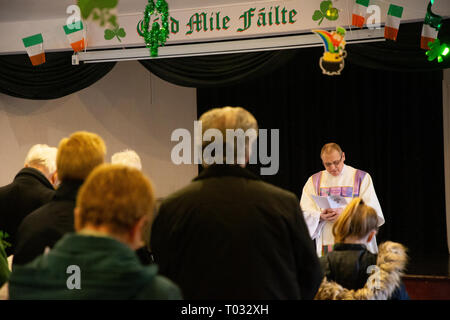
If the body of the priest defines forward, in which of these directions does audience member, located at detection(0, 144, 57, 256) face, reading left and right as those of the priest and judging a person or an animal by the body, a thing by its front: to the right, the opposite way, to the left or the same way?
the opposite way

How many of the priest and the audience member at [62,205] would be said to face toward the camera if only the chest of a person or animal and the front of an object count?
1

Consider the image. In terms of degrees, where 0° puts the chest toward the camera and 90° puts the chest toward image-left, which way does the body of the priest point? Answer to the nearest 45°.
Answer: approximately 0°

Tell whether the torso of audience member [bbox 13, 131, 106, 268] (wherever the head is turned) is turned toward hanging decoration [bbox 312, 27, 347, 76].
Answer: yes

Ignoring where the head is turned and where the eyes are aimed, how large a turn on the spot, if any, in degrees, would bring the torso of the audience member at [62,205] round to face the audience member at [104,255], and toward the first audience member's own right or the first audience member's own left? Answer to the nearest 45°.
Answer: approximately 135° to the first audience member's own right

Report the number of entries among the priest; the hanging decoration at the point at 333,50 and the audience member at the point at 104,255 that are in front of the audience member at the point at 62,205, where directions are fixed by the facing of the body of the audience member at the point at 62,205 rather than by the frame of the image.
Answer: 2

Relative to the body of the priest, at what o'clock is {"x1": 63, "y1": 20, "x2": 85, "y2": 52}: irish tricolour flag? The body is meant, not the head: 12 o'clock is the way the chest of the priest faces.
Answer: The irish tricolour flag is roughly at 3 o'clock from the priest.

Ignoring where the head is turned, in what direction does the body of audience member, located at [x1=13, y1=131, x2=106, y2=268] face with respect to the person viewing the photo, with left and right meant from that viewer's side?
facing away from the viewer and to the right of the viewer

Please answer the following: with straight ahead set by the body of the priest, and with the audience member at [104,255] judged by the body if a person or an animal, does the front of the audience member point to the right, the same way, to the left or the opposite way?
the opposite way

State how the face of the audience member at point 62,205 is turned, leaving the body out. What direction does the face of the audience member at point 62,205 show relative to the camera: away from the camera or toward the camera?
away from the camera

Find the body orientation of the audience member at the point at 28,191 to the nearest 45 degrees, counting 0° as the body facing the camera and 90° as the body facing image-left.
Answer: approximately 225°

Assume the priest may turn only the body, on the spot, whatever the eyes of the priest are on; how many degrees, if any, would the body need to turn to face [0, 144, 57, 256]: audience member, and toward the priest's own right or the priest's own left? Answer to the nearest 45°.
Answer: approximately 45° to the priest's own right

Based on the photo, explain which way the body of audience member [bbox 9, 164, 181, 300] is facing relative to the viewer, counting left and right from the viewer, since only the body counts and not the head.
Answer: facing away from the viewer and to the right of the viewer

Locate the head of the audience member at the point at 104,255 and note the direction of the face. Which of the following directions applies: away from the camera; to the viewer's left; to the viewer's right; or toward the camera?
away from the camera
